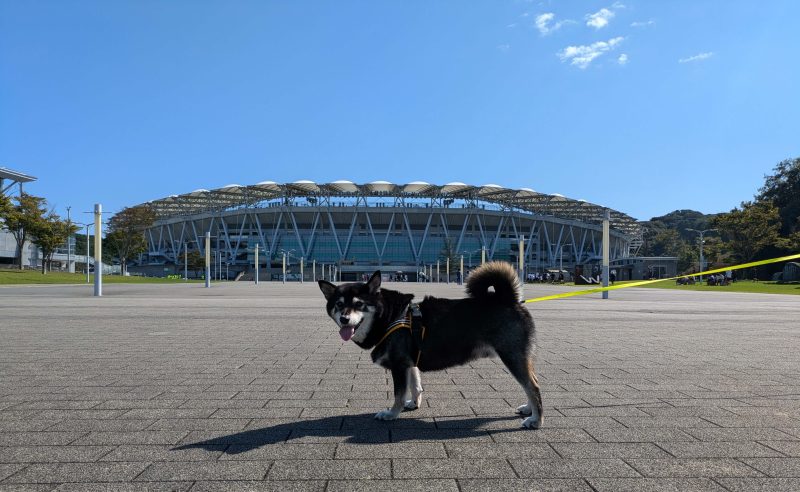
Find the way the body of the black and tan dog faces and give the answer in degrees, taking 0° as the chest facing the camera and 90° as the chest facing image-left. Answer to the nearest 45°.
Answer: approximately 90°

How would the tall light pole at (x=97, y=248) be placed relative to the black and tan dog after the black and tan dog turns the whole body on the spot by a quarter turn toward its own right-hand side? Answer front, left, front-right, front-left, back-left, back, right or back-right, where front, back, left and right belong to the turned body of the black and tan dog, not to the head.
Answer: front-left
